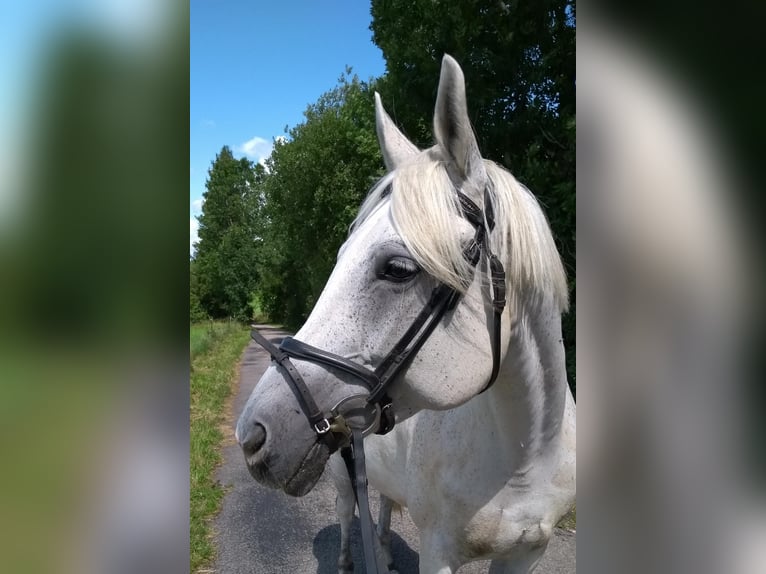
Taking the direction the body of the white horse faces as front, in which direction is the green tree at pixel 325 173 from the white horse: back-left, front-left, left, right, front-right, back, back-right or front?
back-right

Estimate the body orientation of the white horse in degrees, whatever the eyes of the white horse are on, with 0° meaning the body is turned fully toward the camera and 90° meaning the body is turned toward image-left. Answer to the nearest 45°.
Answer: approximately 45°

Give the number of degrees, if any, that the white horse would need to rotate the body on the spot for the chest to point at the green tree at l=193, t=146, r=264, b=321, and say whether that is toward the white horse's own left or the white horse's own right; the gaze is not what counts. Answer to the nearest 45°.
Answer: approximately 135° to the white horse's own right
